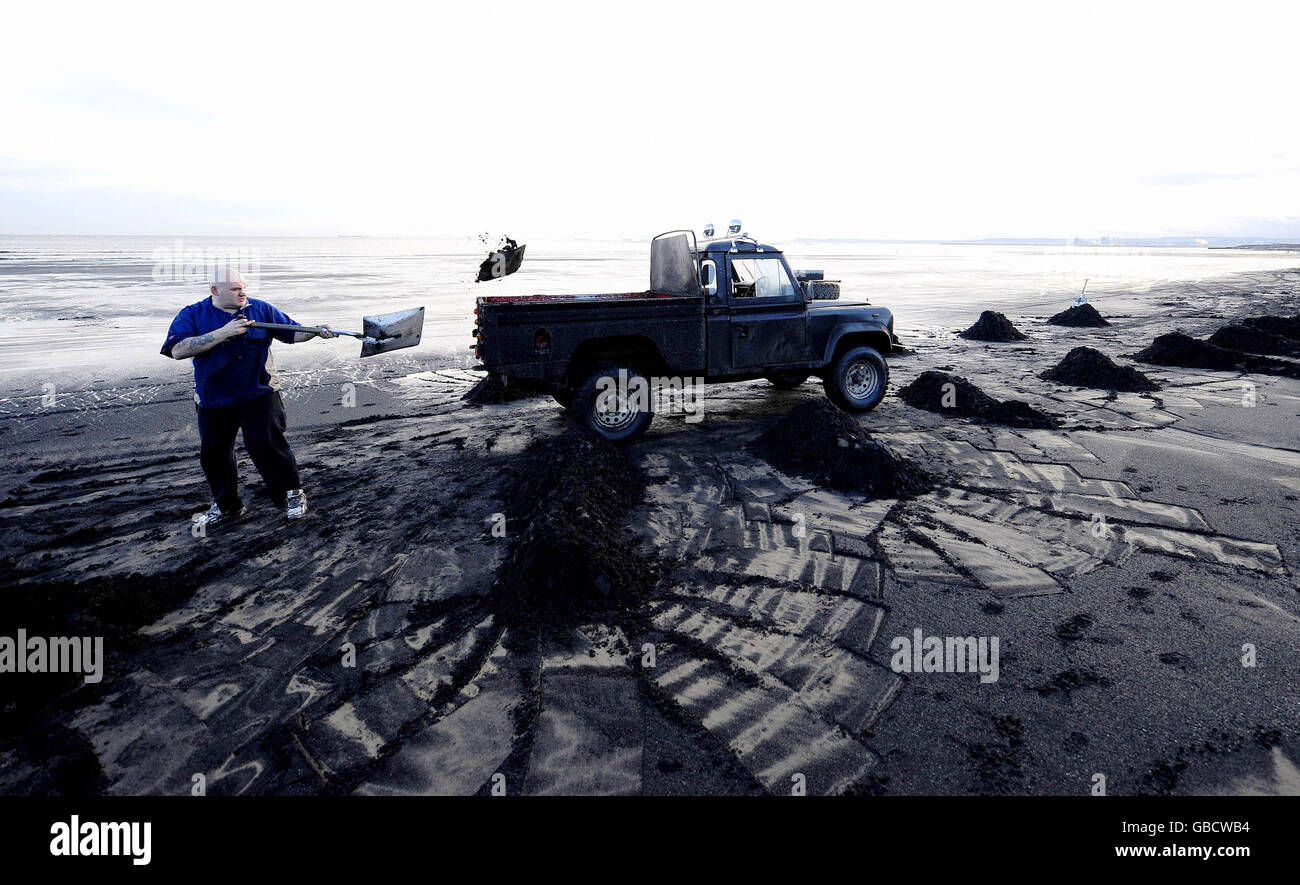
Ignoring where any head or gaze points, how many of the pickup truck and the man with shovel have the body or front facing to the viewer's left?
0

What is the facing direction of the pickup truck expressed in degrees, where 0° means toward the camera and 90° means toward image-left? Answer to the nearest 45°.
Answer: approximately 270°

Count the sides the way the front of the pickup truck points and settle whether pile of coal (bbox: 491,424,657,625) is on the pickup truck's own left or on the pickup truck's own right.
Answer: on the pickup truck's own right

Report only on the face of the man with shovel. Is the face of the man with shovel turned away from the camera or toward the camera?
toward the camera

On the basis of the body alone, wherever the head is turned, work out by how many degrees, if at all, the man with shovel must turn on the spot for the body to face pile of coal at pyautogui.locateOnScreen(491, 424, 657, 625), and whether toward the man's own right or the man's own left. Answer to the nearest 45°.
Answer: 0° — they already face it
